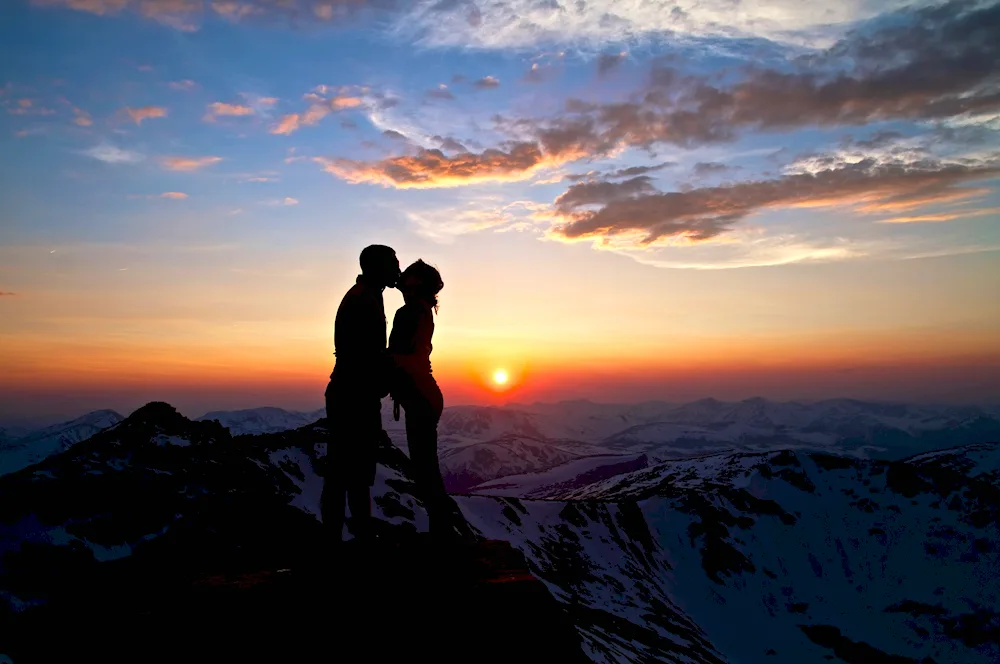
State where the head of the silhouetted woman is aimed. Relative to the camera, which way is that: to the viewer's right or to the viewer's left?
to the viewer's left

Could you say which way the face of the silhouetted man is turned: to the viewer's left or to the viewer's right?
to the viewer's right

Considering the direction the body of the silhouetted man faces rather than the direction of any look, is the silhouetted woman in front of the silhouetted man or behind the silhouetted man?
in front

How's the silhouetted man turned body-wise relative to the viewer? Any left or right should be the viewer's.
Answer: facing to the right of the viewer
